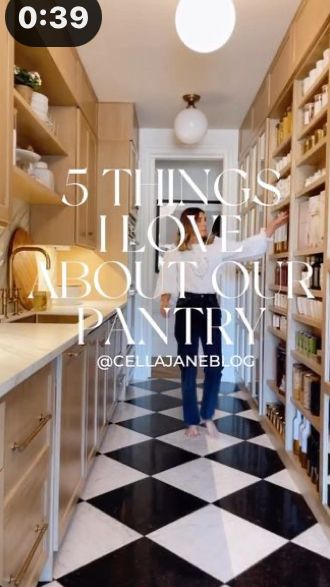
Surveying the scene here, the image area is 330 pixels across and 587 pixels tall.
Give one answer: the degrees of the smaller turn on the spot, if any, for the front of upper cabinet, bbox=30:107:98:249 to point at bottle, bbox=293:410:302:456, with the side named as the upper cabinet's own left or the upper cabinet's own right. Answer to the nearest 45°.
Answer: approximately 45° to the upper cabinet's own right

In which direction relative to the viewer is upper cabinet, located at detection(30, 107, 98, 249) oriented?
to the viewer's right

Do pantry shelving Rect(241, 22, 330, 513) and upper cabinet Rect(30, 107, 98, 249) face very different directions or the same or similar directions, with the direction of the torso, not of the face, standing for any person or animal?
very different directions

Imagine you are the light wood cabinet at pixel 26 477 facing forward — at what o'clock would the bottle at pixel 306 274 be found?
The bottle is roughly at 11 o'clock from the light wood cabinet.

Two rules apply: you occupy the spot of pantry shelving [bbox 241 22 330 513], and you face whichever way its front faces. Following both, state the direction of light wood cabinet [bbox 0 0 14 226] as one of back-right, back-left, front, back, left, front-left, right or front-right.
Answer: front-left

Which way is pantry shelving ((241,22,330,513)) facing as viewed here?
to the viewer's left

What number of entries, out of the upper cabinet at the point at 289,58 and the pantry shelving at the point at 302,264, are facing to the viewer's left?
2

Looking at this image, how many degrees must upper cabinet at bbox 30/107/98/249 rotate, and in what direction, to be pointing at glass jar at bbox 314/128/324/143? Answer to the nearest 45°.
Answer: approximately 45° to its right

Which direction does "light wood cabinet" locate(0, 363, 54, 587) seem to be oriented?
to the viewer's right

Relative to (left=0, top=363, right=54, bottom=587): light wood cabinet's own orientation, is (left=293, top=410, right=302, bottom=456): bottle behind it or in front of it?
in front

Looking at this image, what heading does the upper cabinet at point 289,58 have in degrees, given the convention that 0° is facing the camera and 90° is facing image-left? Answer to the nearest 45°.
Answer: approximately 90°

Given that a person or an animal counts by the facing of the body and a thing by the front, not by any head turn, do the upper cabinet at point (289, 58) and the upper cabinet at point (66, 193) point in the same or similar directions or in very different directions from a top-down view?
very different directions
